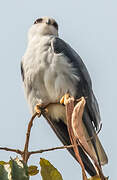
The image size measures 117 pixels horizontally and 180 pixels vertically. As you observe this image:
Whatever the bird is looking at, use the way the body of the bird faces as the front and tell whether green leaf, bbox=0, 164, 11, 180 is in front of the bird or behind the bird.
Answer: in front

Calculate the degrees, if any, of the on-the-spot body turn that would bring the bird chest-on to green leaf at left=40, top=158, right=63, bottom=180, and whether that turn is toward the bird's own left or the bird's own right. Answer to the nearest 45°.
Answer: approximately 45° to the bird's own left

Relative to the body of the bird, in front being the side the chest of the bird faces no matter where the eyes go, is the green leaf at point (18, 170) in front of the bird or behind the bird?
in front

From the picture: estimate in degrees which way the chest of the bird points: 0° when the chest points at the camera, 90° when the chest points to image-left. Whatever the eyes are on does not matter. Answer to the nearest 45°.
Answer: approximately 45°
